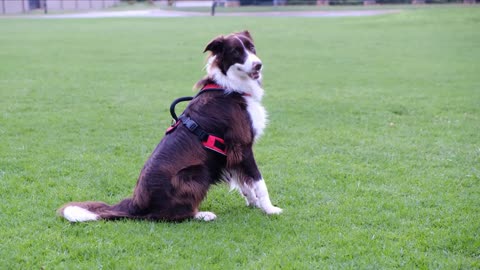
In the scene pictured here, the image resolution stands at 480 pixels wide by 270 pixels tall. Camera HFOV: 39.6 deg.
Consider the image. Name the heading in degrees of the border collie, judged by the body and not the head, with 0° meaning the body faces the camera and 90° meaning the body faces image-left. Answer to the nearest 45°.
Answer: approximately 270°
